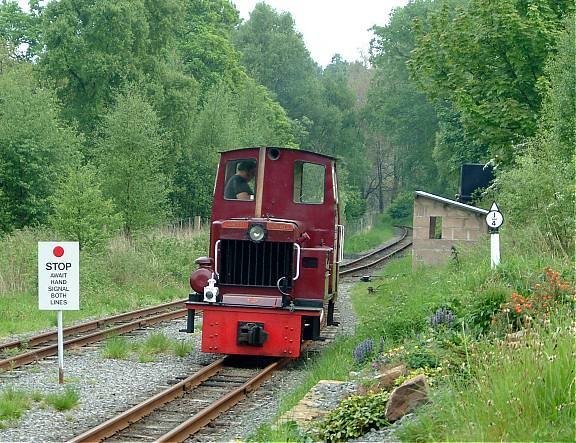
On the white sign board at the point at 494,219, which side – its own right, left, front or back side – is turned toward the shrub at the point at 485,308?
front

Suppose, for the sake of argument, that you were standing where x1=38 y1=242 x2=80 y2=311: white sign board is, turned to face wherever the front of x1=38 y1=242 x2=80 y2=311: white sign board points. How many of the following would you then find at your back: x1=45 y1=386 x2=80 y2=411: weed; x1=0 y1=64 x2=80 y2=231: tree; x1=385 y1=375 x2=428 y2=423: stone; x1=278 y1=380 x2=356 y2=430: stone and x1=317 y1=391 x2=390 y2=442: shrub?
1

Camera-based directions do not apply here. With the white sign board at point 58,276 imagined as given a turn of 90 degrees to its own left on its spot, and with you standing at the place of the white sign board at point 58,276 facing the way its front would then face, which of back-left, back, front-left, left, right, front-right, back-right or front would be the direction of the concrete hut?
front-left

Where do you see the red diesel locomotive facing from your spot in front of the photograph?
facing the viewer

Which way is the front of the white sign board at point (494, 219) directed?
toward the camera

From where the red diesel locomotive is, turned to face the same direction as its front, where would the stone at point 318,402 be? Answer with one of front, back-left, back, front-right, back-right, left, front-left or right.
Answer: front

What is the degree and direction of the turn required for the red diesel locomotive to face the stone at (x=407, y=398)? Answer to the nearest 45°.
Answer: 0° — it already faces it

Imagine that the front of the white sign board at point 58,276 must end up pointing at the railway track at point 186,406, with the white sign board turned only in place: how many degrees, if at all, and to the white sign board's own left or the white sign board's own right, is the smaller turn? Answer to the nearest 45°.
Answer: approximately 45° to the white sign board's own left

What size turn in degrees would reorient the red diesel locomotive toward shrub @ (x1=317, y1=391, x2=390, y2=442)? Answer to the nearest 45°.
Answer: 0° — it already faces it

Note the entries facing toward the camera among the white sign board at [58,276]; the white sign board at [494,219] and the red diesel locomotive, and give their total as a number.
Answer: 3

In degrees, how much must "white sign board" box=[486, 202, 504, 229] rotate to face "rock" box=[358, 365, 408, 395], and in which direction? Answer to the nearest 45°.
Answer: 0° — it already faces it

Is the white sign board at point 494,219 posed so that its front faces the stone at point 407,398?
yes
